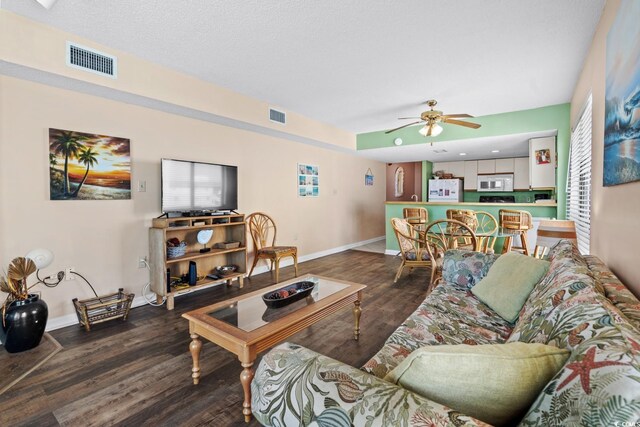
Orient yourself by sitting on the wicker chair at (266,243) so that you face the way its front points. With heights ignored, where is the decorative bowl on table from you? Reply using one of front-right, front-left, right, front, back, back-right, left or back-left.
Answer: front-right

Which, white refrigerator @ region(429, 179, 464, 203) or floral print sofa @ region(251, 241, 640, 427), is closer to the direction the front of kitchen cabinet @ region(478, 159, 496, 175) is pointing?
the floral print sofa

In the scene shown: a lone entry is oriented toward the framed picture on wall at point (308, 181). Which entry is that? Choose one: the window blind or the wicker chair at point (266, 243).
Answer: the window blind

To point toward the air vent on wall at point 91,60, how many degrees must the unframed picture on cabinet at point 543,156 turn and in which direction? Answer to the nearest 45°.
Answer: approximately 45° to its right

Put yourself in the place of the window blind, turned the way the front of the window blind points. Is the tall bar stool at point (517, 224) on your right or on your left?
on your right

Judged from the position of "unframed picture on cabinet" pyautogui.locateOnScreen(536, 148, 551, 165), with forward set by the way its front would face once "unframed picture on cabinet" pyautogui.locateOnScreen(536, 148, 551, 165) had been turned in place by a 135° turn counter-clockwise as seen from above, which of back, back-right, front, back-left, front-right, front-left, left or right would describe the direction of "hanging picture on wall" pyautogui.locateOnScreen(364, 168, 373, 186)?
back-left

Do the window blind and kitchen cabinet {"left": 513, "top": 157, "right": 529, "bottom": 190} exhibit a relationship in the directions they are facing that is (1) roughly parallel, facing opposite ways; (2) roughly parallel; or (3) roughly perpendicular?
roughly perpendicular

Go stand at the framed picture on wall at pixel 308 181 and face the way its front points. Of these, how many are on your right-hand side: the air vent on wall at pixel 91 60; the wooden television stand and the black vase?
3

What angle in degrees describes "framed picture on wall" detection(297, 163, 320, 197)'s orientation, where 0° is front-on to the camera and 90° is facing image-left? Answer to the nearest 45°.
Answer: approximately 315°

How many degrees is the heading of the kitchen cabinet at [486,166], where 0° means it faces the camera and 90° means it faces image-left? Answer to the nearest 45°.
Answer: approximately 0°

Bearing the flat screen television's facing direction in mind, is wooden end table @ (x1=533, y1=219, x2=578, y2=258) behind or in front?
in front

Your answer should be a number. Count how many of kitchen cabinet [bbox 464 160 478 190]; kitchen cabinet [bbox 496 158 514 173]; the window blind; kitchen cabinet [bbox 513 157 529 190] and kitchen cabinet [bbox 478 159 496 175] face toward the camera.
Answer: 4
